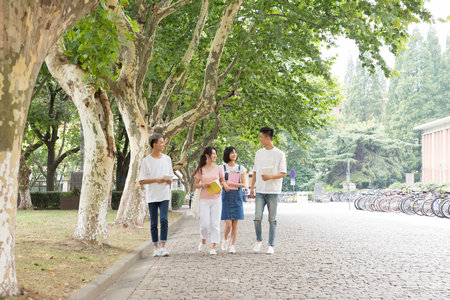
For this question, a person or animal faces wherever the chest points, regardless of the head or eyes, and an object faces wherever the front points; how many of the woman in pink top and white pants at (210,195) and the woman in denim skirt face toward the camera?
2

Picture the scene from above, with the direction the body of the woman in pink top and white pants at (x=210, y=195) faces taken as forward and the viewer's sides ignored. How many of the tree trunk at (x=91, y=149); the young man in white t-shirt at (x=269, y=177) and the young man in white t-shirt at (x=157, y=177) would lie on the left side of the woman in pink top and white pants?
1

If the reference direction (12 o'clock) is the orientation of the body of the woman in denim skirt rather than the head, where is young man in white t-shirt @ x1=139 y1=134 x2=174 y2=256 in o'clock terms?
The young man in white t-shirt is roughly at 2 o'clock from the woman in denim skirt.

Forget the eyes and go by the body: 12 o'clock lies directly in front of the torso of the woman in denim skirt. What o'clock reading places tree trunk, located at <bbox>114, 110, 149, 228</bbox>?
The tree trunk is roughly at 5 o'clock from the woman in denim skirt.

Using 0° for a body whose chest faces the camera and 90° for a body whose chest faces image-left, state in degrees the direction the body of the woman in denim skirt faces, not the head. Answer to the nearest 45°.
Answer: approximately 0°

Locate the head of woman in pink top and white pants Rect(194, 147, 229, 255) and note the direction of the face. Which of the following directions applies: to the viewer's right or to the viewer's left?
to the viewer's right

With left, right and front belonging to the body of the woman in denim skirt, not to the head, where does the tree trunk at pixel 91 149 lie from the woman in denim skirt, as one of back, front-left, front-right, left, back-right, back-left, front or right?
right

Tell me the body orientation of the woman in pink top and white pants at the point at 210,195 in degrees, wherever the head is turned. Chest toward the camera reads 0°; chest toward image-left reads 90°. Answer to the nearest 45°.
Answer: approximately 0°
